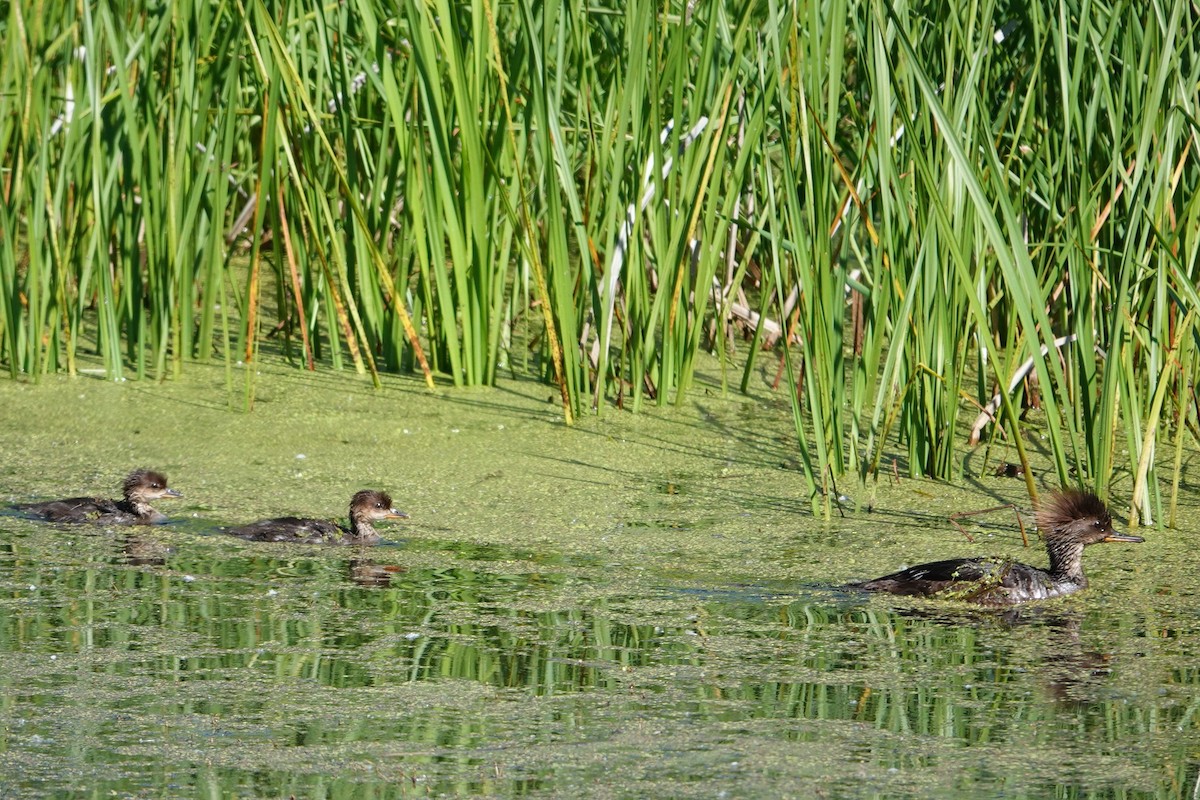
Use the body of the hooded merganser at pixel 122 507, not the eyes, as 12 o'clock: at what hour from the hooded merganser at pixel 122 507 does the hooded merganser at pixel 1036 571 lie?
the hooded merganser at pixel 1036 571 is roughly at 1 o'clock from the hooded merganser at pixel 122 507.

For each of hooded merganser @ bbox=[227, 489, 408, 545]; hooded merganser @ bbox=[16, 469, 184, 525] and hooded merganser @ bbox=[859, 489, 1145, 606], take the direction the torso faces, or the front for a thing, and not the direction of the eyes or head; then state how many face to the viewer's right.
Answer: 3

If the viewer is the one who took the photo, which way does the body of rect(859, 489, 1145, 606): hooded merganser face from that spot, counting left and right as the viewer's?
facing to the right of the viewer

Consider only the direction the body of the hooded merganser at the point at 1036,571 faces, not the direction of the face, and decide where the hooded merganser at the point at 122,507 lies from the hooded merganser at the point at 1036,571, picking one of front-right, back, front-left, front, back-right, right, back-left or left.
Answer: back

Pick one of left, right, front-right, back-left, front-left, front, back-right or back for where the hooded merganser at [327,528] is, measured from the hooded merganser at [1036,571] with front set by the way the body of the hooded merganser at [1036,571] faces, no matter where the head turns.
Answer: back

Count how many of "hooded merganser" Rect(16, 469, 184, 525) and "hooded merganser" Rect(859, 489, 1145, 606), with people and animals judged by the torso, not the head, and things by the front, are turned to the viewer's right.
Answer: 2

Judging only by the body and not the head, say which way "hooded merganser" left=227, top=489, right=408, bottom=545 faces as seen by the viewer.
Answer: to the viewer's right

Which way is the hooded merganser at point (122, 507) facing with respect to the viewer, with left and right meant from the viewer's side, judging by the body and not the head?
facing to the right of the viewer

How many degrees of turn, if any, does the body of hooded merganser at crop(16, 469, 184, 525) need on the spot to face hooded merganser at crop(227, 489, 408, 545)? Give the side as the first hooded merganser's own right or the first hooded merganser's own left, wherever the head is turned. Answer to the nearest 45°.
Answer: approximately 45° to the first hooded merganser's own right
